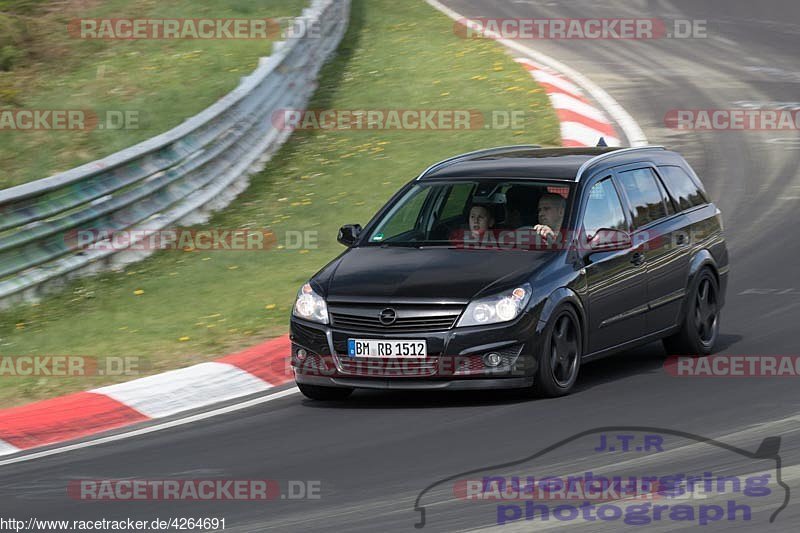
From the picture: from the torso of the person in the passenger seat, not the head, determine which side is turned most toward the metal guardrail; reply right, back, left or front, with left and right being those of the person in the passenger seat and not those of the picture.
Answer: right

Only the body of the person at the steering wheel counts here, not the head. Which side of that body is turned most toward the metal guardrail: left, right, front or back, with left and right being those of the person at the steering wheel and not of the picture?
right

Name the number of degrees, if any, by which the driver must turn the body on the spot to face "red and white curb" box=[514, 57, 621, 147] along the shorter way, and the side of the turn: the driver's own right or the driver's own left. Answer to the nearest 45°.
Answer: approximately 135° to the driver's own right

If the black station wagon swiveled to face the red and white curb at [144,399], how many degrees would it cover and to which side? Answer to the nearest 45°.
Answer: approximately 45° to its right

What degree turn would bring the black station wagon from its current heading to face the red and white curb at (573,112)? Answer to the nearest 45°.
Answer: approximately 135° to its right

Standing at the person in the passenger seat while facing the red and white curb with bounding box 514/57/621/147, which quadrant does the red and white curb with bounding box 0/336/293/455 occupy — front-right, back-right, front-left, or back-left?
back-left

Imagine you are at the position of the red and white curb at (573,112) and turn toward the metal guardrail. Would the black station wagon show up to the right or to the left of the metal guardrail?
left

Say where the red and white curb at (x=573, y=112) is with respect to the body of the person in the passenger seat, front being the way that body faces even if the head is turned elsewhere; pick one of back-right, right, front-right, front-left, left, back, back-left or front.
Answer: back-right
